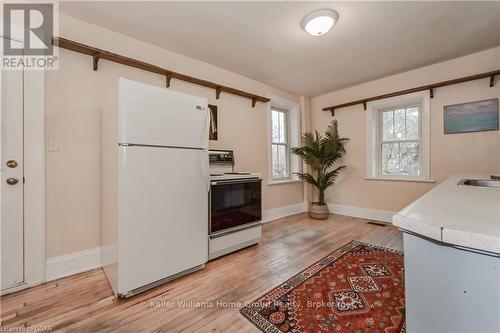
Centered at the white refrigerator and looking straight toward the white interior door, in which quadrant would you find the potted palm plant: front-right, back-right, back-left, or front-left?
back-right

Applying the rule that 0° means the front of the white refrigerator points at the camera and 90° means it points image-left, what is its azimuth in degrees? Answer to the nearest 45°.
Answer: approximately 315°

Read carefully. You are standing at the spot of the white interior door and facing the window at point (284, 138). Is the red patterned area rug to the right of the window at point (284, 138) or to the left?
right

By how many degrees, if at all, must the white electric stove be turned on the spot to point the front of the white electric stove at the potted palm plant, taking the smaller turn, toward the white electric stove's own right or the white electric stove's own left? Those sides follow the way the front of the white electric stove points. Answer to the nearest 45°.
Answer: approximately 90° to the white electric stove's own left

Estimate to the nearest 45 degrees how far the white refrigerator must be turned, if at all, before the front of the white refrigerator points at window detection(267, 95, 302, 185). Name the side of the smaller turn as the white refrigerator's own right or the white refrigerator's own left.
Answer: approximately 90° to the white refrigerator's own left

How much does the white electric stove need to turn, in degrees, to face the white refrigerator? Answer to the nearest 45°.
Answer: approximately 90° to its right

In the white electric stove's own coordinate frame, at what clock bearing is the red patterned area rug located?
The red patterned area rug is roughly at 12 o'clock from the white electric stove.

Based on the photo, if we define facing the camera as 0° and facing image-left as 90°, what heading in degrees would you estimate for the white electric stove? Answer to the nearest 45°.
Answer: approximately 315°

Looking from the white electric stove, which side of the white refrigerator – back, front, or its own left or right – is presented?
left

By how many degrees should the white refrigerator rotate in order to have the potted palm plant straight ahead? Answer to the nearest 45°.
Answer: approximately 45° to its left

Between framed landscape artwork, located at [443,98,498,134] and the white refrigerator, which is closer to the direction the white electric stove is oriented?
the framed landscape artwork
